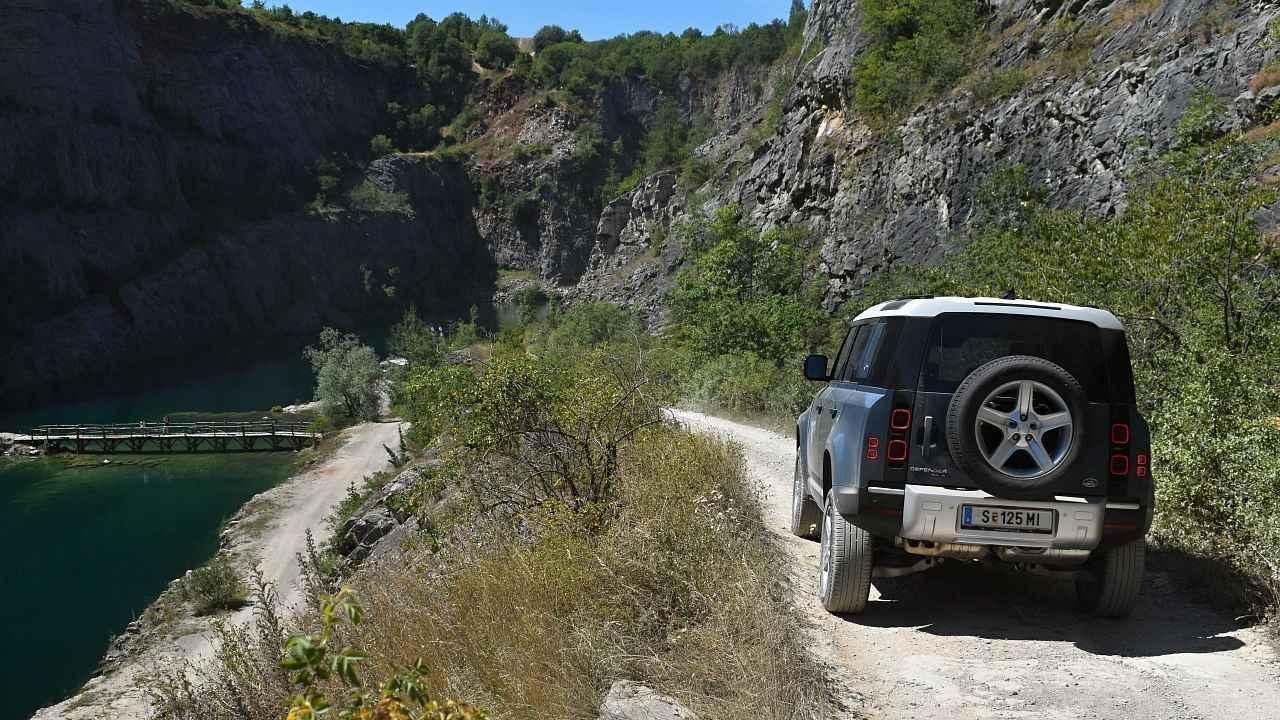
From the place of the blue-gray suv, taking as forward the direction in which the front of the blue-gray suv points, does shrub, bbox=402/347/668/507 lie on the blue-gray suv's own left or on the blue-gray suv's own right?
on the blue-gray suv's own left

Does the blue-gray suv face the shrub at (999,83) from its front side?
yes

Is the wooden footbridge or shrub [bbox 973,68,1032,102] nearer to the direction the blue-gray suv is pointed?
the shrub

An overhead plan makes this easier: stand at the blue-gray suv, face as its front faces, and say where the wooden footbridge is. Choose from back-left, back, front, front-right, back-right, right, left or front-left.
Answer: front-left

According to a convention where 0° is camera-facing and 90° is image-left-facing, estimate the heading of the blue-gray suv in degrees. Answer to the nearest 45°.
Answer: approximately 180°

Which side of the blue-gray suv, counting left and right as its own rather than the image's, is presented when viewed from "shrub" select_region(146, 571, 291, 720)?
left

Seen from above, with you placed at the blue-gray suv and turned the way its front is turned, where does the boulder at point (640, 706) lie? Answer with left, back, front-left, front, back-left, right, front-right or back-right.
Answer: back-left

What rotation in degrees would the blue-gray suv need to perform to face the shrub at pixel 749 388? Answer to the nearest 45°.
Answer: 0° — it already faces it

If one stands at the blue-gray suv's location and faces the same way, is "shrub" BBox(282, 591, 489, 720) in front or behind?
behind

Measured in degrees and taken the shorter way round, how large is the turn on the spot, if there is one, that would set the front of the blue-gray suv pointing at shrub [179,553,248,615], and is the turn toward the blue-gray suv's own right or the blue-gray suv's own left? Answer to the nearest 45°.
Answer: approximately 45° to the blue-gray suv's own left
